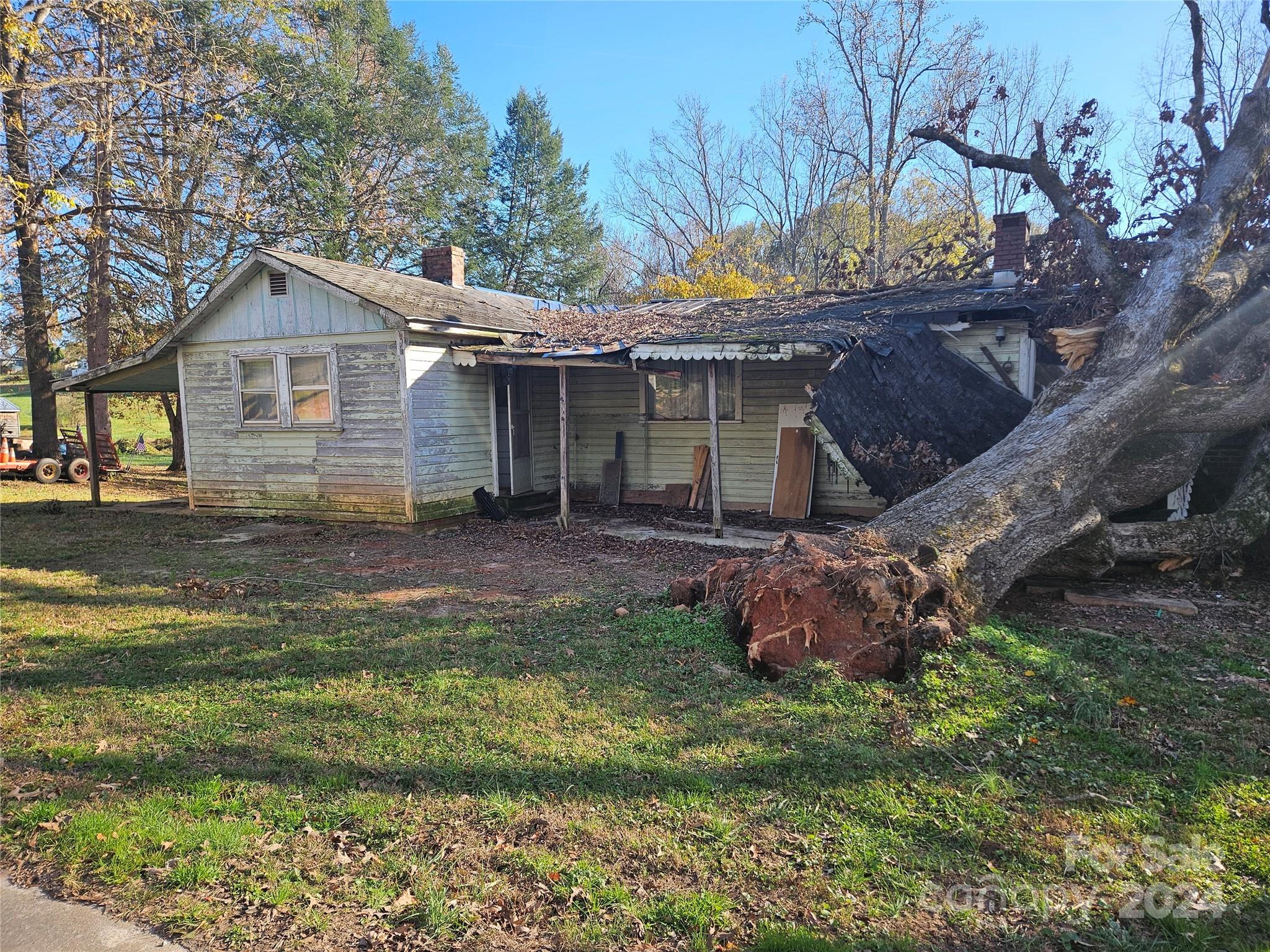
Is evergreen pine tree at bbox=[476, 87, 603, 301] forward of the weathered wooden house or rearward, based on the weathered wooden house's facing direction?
rearward

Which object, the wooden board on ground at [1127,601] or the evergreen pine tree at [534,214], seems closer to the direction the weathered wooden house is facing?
the wooden board on ground

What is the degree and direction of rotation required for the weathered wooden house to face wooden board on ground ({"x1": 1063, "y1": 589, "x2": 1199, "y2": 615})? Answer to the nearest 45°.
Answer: approximately 45° to its left

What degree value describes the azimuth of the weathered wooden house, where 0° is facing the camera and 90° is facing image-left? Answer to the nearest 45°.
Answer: approximately 0°

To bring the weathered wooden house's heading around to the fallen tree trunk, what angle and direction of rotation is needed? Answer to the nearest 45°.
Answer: approximately 45° to its left

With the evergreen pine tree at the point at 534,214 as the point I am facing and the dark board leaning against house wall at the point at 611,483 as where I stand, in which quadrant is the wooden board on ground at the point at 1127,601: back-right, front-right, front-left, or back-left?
back-right
